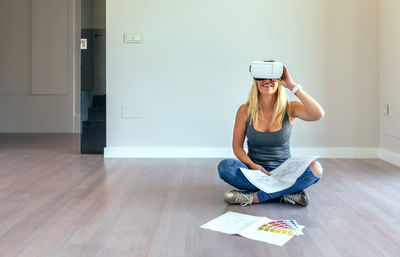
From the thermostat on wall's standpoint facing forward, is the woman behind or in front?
in front

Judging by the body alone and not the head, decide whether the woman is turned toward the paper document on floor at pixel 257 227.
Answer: yes

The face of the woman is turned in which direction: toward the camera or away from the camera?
toward the camera

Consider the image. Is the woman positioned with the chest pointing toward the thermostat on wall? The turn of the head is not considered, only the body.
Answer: no

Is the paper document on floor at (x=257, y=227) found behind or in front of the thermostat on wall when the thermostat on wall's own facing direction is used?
in front

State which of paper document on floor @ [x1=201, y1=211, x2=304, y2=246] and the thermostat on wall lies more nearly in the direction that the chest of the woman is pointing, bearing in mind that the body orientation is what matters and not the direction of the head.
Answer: the paper document on floor

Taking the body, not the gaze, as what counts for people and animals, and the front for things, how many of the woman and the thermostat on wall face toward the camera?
2

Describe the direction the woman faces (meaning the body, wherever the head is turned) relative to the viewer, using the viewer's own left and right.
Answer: facing the viewer

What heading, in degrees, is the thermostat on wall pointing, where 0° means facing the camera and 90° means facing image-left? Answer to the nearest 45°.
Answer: approximately 0°

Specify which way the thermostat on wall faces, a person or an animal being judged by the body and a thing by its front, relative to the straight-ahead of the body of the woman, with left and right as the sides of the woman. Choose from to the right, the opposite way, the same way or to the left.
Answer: the same way
